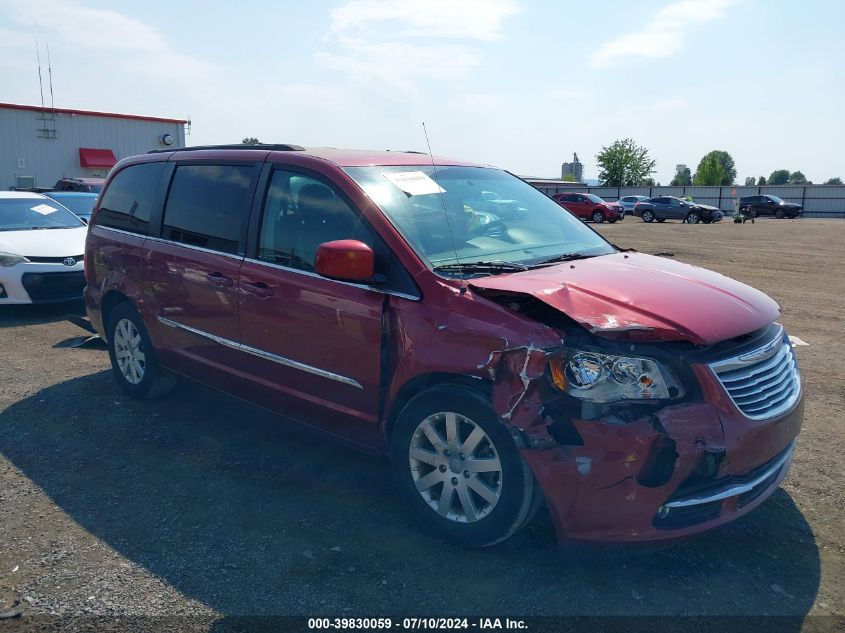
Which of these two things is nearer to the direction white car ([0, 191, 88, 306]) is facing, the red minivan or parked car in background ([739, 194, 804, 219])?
the red minivan

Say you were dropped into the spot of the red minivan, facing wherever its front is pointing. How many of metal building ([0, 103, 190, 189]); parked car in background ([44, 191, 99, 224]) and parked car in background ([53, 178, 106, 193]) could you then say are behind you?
3

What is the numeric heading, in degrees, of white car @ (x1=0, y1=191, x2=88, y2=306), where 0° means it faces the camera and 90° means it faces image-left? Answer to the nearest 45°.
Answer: approximately 315°

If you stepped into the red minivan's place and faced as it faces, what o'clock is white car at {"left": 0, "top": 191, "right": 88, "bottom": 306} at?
The white car is roughly at 6 o'clock from the red minivan.

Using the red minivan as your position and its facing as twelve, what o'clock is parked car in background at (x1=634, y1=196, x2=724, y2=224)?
The parked car in background is roughly at 8 o'clock from the red minivan.

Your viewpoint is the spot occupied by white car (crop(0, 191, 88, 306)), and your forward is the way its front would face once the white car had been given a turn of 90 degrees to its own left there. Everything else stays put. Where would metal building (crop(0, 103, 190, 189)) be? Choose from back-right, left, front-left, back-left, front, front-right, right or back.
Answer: front-left

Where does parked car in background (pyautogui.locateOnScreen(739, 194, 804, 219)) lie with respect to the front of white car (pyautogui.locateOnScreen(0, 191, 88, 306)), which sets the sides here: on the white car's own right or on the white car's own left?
on the white car's own left

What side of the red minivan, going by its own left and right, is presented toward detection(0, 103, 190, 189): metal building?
back
